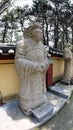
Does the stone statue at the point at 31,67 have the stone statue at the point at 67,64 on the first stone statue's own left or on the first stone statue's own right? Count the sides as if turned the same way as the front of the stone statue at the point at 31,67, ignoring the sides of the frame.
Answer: on the first stone statue's own left

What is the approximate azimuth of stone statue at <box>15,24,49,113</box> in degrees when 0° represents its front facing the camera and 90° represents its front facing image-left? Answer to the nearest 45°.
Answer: approximately 315°
